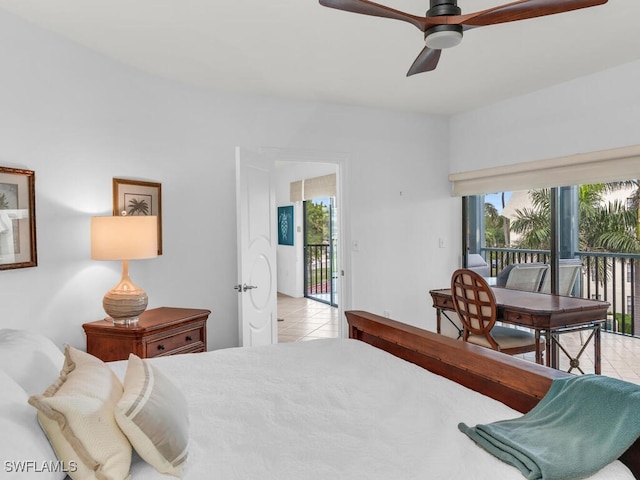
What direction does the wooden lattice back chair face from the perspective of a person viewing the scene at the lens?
facing away from the viewer and to the right of the viewer

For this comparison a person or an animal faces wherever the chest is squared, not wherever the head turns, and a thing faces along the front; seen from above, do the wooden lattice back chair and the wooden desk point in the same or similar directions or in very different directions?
very different directions

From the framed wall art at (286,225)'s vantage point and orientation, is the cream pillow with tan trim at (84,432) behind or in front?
in front

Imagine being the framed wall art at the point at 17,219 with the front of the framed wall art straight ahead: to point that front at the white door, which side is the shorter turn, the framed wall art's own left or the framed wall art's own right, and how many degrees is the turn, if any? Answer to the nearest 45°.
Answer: approximately 45° to the framed wall art's own left

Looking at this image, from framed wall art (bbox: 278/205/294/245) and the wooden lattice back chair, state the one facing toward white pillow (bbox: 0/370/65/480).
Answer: the framed wall art

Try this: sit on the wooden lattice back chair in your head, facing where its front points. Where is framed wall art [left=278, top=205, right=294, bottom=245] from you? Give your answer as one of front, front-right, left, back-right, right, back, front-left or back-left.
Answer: left

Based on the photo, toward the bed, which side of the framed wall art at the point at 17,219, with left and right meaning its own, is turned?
front

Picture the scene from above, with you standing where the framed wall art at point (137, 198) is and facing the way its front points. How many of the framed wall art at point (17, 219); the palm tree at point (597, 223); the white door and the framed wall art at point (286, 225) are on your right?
1

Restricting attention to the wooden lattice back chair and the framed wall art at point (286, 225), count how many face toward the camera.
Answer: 1

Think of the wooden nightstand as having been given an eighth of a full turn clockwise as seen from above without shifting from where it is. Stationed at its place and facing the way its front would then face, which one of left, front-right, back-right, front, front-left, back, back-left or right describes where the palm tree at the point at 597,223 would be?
left

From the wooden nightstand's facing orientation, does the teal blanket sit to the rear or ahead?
ahead

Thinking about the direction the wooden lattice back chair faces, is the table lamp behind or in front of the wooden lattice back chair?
behind

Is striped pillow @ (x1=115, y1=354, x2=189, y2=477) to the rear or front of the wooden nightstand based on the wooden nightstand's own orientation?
to the front

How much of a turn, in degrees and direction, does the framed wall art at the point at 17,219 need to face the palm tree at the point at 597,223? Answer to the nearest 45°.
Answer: approximately 45° to its left

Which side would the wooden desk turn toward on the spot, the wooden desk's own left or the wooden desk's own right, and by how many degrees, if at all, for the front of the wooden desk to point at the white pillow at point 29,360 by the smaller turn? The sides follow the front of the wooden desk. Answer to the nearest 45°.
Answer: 0° — it already faces it
